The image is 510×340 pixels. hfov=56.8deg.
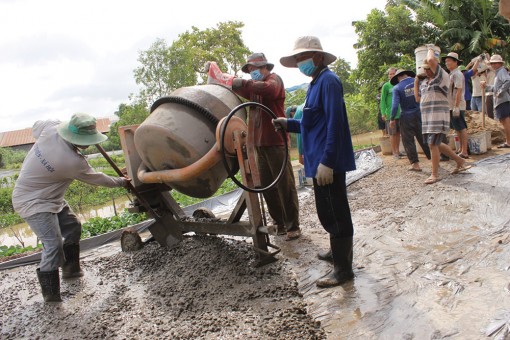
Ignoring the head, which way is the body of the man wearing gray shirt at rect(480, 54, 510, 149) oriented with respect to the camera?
to the viewer's left

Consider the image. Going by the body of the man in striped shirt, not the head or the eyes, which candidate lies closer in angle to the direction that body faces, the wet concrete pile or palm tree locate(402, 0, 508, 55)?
the wet concrete pile

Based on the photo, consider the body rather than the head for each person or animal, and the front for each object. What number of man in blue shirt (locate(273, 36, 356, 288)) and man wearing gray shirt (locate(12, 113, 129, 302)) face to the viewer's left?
1

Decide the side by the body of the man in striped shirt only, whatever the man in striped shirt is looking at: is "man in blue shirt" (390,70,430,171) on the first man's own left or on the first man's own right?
on the first man's own right

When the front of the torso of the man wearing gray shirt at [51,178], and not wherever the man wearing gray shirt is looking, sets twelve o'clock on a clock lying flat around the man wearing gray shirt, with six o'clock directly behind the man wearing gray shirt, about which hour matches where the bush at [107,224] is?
The bush is roughly at 11 o'clock from the man wearing gray shirt.

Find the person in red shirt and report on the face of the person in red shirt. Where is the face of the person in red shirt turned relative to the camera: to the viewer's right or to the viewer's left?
to the viewer's left

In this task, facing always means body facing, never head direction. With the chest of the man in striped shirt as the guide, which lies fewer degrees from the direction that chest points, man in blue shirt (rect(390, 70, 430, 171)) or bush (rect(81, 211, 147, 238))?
the bush

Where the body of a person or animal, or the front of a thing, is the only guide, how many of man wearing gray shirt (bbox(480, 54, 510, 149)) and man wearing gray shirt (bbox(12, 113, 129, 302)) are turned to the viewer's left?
1

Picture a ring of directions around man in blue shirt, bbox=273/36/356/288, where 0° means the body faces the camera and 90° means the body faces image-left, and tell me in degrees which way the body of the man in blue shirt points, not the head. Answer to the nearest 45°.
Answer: approximately 90°

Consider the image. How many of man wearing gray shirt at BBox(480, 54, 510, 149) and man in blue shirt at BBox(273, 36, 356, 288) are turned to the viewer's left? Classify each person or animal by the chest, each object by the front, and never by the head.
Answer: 2
